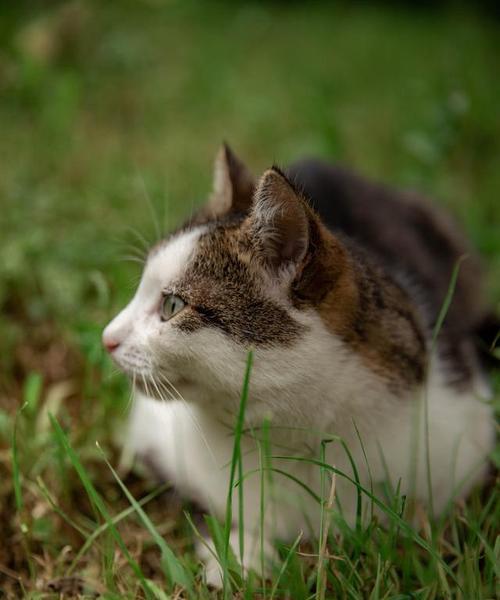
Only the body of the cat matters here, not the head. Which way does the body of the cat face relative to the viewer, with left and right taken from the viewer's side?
facing the viewer and to the left of the viewer
